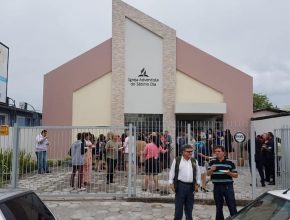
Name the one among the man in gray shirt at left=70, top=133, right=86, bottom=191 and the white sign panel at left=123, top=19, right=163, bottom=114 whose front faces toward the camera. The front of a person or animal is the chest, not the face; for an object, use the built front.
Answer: the white sign panel

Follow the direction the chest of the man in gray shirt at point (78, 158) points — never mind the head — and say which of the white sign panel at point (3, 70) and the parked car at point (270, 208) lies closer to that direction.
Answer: the white sign panel

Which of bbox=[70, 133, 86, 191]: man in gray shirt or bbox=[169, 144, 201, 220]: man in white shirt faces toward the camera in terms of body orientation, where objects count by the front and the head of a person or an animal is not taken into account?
the man in white shirt

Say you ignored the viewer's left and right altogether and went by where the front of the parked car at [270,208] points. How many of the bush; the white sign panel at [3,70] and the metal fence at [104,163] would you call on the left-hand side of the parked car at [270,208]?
0

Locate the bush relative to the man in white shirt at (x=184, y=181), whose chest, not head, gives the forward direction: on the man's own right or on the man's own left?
on the man's own right

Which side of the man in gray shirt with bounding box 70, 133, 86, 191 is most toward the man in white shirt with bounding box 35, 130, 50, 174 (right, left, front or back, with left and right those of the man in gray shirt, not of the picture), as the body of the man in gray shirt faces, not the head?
left

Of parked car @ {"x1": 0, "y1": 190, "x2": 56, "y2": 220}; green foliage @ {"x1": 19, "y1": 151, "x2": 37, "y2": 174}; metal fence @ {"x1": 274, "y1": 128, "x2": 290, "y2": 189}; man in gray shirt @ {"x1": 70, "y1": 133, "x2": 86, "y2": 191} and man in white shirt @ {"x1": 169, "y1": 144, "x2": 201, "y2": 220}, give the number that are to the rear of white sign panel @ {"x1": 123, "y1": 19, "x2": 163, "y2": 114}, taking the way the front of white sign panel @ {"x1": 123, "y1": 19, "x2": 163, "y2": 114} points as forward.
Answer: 0

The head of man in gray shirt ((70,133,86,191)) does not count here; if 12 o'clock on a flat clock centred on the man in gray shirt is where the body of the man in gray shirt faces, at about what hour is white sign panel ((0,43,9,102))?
The white sign panel is roughly at 10 o'clock from the man in gray shirt.

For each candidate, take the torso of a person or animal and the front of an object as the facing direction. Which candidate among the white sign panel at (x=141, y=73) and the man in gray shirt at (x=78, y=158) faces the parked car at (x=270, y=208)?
the white sign panel

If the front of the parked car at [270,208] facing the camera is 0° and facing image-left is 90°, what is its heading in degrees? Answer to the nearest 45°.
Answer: approximately 45°

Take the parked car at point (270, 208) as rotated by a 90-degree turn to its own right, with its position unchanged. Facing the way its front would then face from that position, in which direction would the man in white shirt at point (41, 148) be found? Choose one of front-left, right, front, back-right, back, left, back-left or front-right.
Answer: front

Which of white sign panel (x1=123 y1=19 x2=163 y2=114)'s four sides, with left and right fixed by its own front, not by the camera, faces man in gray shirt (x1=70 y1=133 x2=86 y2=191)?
front

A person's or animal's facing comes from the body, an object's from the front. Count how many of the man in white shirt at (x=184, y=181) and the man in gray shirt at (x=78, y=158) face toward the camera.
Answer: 1

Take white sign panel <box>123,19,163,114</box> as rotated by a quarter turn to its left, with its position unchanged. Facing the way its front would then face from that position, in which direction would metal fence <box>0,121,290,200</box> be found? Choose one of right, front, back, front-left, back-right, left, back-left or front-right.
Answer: right

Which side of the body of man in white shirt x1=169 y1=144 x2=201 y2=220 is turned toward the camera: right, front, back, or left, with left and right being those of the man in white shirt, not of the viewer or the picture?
front

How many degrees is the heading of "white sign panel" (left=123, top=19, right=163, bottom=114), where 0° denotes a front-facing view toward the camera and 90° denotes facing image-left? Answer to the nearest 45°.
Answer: approximately 0°

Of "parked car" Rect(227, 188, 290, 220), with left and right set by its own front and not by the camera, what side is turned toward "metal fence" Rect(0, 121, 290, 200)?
right

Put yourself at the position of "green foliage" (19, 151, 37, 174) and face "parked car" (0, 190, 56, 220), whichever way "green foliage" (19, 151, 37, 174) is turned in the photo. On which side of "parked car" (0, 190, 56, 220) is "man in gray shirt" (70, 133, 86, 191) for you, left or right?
left

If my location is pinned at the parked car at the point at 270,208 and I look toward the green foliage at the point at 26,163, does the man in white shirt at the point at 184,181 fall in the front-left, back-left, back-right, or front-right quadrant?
front-right
